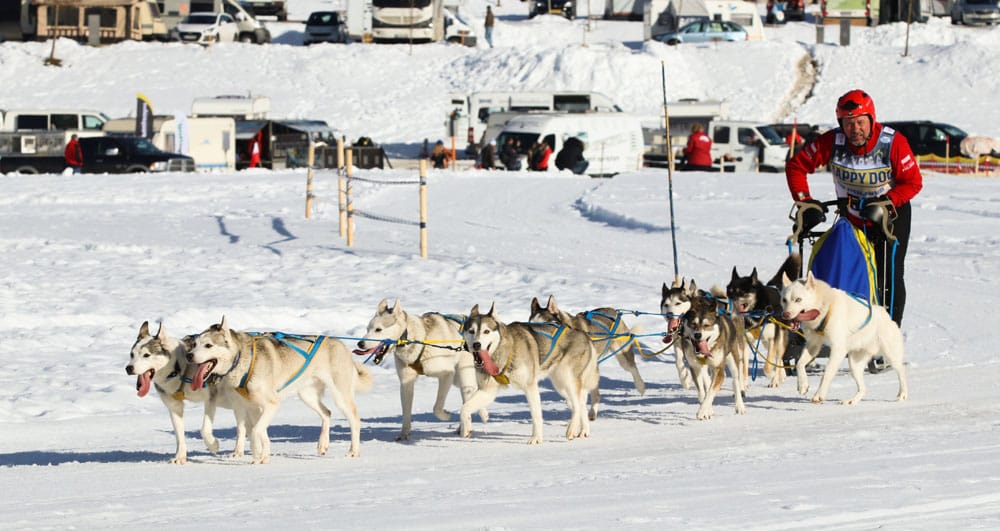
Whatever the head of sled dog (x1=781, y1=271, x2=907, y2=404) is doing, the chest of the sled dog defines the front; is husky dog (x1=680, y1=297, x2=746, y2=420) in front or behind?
in front

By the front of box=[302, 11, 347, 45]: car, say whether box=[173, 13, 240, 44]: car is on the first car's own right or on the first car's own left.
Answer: on the first car's own right

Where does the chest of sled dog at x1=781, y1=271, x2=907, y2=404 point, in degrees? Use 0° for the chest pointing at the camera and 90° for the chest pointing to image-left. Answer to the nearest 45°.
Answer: approximately 45°

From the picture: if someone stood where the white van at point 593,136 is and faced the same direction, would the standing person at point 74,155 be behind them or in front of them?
in front

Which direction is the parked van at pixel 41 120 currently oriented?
to the viewer's right

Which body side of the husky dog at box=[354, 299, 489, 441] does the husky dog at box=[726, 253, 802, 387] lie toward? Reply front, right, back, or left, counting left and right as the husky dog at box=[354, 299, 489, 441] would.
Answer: back

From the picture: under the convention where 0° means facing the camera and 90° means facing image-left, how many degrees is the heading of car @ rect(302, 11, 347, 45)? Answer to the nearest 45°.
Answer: approximately 0°

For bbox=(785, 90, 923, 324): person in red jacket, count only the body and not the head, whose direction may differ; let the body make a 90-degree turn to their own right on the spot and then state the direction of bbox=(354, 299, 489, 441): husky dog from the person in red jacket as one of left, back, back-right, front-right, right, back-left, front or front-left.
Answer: front-left

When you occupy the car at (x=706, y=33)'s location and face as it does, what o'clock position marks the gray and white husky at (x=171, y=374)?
The gray and white husky is roughly at 9 o'clock from the car.

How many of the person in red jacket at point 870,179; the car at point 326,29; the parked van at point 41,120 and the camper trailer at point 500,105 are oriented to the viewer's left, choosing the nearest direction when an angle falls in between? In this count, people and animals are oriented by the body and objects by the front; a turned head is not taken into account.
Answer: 0

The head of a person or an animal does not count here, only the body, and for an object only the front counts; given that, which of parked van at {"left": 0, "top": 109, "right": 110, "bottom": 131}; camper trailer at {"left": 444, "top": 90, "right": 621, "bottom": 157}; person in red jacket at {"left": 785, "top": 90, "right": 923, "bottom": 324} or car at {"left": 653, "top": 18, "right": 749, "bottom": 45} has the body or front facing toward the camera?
the person in red jacket

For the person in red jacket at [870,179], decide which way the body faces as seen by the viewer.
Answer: toward the camera

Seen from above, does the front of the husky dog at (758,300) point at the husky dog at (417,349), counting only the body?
yes

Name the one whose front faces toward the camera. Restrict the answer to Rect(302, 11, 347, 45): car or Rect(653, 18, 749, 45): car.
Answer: Rect(302, 11, 347, 45): car

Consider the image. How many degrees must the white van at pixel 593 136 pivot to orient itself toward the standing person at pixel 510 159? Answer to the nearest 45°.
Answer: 0° — it already faces them

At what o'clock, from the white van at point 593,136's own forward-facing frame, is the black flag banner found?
The black flag banner is roughly at 2 o'clock from the white van.
